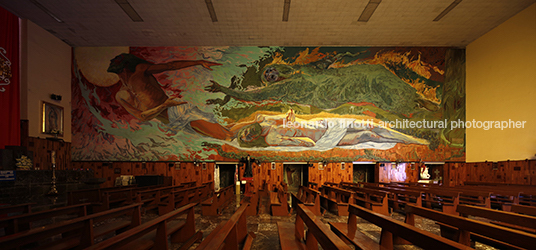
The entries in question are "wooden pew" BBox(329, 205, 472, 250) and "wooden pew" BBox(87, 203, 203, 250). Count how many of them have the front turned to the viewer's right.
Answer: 0
